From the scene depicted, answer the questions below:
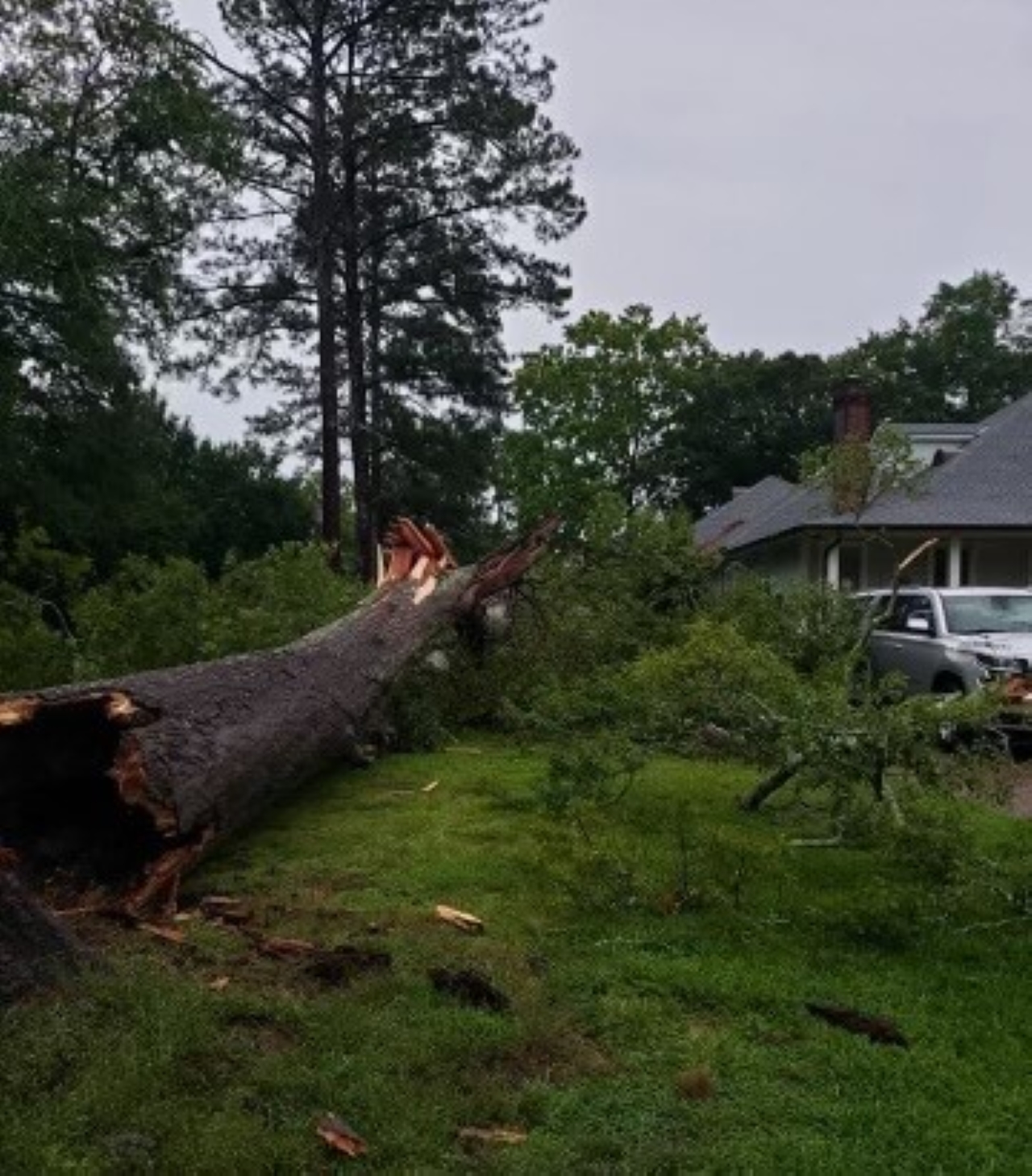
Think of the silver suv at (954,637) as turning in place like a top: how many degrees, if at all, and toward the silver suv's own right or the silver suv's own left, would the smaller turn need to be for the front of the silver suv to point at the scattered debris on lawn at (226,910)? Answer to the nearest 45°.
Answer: approximately 45° to the silver suv's own right

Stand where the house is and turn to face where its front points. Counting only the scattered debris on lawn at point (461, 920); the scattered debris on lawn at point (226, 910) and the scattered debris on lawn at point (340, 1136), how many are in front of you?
3

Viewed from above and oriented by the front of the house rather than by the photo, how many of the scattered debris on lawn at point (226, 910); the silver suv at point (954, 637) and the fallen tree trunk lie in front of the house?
3

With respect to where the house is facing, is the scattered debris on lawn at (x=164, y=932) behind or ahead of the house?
ahead

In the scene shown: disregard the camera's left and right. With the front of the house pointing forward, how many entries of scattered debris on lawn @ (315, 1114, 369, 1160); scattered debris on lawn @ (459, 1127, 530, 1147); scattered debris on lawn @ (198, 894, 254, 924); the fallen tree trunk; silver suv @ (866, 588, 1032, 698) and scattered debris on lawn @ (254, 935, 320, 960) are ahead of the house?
6

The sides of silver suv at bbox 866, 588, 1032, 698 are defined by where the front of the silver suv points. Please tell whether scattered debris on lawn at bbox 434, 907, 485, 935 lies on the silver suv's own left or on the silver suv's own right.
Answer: on the silver suv's own right

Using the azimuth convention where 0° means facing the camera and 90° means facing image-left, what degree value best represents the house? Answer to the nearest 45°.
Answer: approximately 0°

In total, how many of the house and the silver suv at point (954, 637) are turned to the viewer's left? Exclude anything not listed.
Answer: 0

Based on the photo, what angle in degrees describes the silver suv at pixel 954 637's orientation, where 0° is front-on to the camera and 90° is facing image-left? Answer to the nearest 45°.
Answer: approximately 315°

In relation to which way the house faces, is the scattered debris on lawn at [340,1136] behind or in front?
in front

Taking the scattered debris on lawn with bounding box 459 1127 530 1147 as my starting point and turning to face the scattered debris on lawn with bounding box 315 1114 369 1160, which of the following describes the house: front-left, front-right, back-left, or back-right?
back-right
